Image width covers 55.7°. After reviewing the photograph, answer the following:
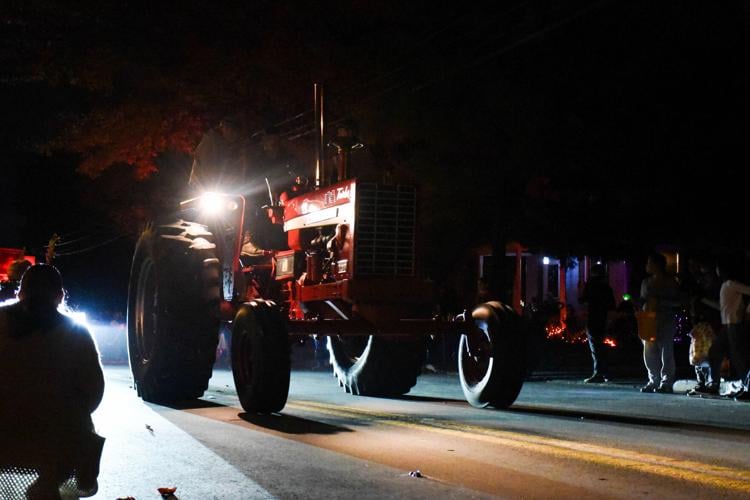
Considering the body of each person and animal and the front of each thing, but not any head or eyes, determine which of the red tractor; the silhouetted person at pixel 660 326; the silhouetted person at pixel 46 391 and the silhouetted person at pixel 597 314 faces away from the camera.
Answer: the silhouetted person at pixel 46 391

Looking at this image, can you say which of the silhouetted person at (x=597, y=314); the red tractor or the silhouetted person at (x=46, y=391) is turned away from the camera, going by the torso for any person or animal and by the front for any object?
the silhouetted person at (x=46, y=391)

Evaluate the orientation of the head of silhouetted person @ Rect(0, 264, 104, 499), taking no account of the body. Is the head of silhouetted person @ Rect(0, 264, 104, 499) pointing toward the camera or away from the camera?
away from the camera

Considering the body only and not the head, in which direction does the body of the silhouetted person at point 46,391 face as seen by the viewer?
away from the camera

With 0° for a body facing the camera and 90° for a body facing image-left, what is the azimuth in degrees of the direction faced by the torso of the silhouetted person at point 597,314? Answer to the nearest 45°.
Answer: approximately 45°

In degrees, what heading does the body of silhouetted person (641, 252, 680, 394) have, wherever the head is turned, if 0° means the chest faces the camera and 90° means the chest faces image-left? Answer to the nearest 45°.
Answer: approximately 45°

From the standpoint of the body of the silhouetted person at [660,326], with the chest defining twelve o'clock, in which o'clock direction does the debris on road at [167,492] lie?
The debris on road is roughly at 11 o'clock from the silhouetted person.

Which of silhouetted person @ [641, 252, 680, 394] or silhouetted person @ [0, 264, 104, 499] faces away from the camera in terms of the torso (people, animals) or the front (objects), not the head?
silhouetted person @ [0, 264, 104, 499]

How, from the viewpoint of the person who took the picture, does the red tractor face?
facing the viewer and to the right of the viewer

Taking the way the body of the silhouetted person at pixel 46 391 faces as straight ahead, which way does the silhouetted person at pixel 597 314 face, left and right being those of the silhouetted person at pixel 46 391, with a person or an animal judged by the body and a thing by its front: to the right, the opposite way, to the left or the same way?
to the left

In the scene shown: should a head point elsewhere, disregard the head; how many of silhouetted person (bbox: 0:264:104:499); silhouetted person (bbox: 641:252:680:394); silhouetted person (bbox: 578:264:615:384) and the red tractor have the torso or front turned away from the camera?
1

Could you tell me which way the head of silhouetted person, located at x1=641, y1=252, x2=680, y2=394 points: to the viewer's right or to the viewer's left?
to the viewer's left
